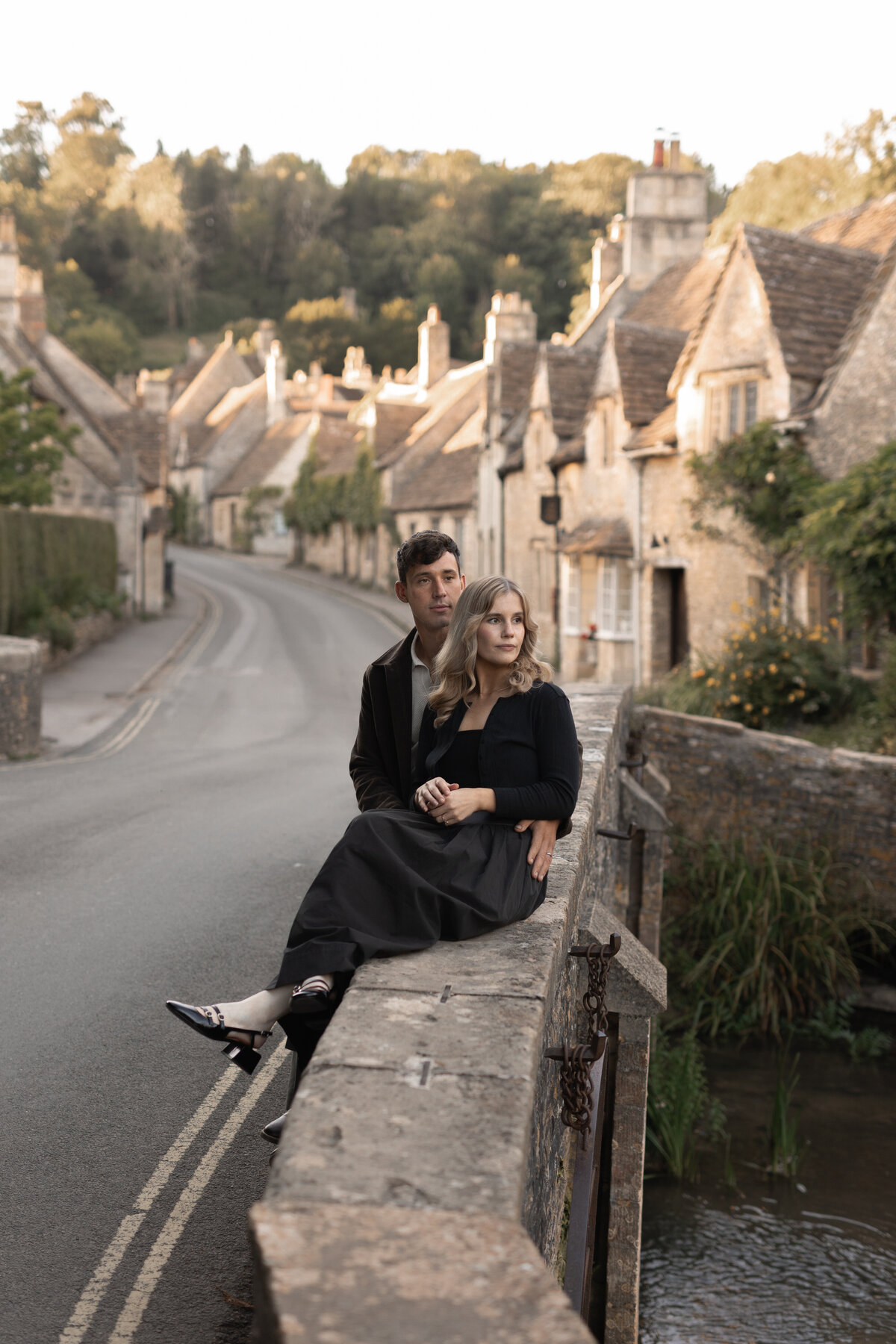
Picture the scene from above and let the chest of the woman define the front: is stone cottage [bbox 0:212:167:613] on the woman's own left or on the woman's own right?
on the woman's own right

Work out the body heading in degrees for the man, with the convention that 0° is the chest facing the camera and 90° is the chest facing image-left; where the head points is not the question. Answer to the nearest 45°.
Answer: approximately 0°

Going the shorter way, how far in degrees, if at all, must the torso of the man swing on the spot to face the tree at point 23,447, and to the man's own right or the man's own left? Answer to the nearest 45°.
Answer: approximately 180°

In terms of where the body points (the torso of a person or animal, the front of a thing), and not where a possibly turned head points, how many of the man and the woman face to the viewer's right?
0

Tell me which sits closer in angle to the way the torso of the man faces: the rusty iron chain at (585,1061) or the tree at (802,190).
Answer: the rusty iron chain

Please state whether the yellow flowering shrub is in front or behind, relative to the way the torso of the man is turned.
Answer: behind
